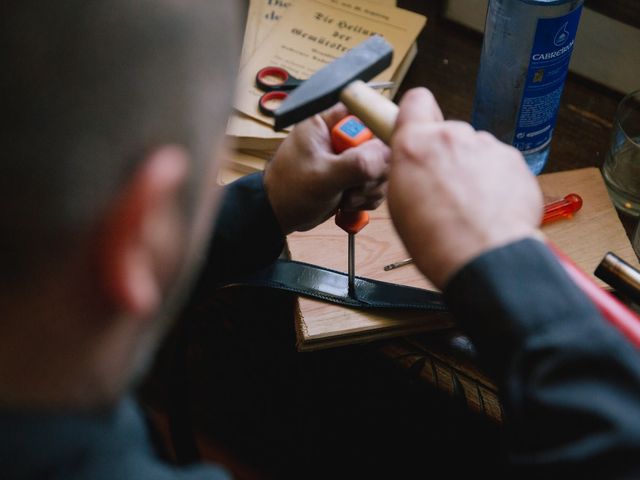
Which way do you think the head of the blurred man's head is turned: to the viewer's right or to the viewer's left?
to the viewer's right

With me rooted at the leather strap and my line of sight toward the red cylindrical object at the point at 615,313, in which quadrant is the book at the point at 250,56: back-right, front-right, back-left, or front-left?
back-left

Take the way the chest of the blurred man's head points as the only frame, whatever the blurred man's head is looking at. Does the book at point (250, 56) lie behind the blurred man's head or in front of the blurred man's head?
in front

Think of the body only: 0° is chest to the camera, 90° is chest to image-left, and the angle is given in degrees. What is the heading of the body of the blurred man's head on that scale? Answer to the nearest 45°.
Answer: approximately 225°
